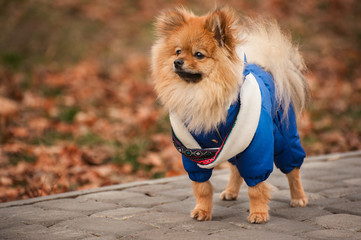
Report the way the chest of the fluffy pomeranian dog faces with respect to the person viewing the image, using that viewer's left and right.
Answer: facing the viewer and to the left of the viewer
